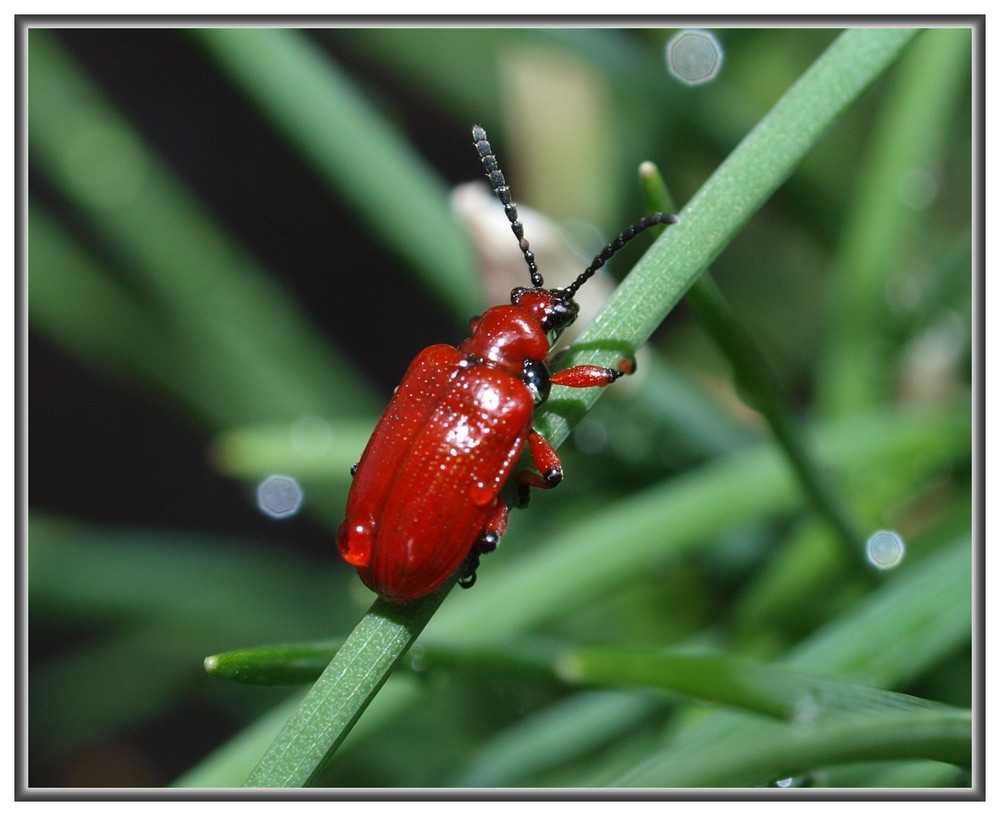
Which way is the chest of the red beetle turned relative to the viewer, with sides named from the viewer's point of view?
facing away from the viewer and to the right of the viewer
